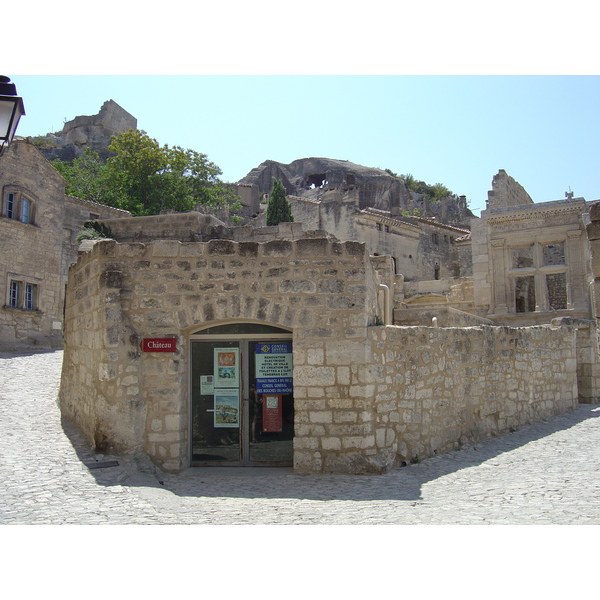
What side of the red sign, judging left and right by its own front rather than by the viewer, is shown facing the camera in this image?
front

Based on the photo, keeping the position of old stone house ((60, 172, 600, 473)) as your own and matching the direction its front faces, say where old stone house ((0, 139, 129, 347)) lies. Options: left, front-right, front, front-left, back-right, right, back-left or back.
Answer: back-right

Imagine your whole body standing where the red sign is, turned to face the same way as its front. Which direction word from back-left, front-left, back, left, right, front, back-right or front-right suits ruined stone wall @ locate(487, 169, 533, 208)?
back-left

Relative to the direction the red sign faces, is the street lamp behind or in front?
in front

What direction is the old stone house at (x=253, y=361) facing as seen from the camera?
toward the camera

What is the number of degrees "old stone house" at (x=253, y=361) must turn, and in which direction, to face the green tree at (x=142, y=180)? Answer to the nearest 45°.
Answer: approximately 180°

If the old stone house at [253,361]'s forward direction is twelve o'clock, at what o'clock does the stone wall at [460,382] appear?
The stone wall is roughly at 8 o'clock from the old stone house.

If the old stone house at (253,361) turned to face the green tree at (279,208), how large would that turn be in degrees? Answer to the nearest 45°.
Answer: approximately 180°

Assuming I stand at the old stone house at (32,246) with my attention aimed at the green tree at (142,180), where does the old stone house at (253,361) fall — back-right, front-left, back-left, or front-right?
back-right

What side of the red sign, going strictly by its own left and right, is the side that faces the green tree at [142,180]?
back

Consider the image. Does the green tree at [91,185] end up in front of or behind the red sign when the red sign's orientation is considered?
behind

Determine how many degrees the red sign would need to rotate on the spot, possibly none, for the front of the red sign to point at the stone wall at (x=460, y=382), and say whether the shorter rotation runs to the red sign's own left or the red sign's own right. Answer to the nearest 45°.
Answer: approximately 90° to the red sign's own left
